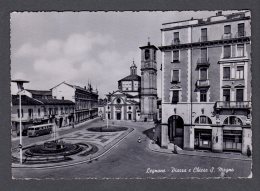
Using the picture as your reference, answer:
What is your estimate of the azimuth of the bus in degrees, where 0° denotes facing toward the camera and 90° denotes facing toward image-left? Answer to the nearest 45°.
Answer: approximately 45°

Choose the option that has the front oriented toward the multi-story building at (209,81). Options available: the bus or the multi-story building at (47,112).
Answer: the multi-story building at (47,112)

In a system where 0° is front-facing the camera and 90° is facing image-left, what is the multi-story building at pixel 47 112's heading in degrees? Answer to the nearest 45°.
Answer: approximately 315°
